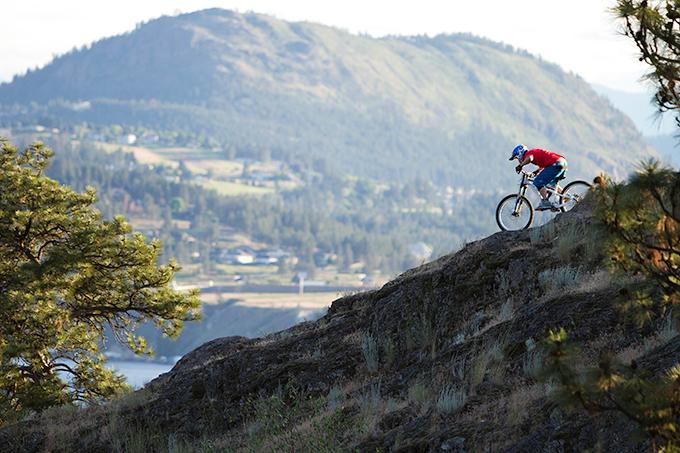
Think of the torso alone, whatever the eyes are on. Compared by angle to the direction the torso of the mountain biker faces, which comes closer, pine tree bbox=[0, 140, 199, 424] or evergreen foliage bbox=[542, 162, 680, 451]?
the pine tree

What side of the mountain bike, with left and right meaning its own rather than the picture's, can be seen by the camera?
left

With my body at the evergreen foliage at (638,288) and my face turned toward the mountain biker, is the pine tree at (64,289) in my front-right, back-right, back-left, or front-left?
front-left

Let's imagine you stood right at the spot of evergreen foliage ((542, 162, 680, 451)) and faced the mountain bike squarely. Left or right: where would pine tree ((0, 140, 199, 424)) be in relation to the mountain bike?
left

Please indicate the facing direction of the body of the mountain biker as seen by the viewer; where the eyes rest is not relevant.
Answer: to the viewer's left

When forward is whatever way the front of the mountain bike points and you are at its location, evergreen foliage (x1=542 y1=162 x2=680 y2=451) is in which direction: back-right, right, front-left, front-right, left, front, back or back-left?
left

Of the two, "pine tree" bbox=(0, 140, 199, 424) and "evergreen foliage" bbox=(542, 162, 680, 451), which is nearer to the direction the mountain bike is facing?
the pine tree

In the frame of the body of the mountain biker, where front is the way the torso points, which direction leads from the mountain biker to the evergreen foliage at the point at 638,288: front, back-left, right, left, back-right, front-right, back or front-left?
left
